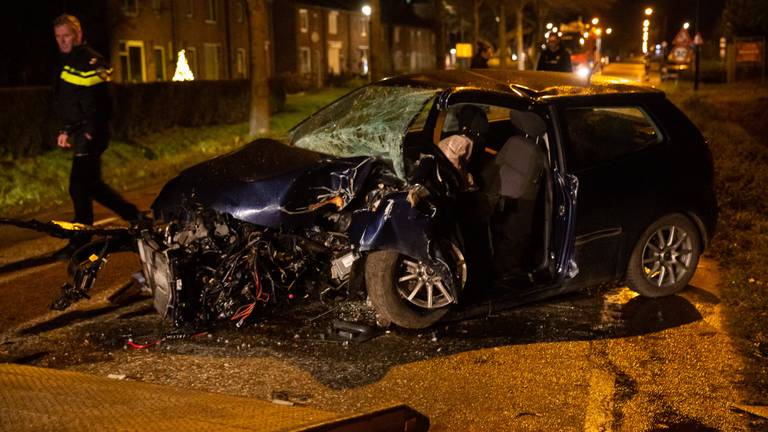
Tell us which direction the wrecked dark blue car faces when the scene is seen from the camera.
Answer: facing the viewer and to the left of the viewer

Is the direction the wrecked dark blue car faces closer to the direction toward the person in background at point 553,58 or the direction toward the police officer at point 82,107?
the police officer

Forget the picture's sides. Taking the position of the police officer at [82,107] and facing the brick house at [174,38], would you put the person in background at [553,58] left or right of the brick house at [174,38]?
right
